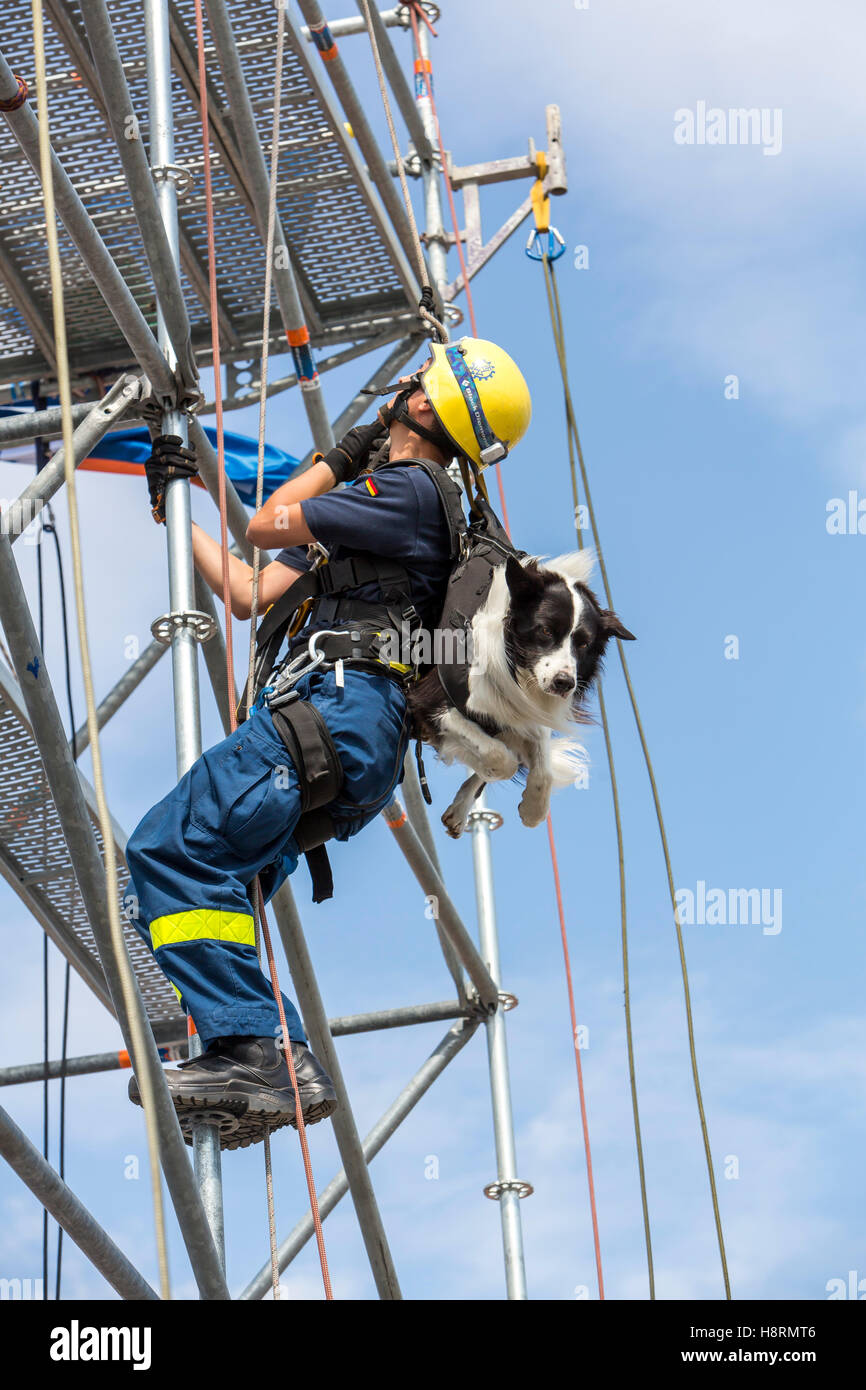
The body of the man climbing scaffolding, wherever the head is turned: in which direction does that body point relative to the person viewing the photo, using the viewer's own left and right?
facing to the left of the viewer

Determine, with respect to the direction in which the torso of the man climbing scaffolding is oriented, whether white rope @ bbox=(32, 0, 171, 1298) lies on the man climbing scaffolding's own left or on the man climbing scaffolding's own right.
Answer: on the man climbing scaffolding's own left

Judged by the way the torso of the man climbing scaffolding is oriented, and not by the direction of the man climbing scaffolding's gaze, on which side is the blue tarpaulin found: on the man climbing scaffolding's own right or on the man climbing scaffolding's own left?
on the man climbing scaffolding's own right
